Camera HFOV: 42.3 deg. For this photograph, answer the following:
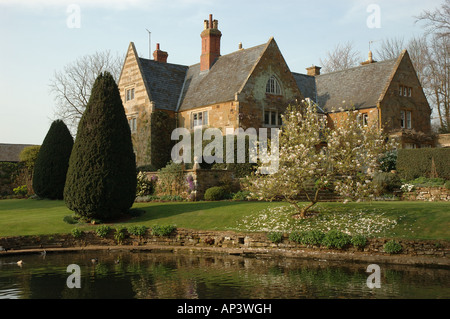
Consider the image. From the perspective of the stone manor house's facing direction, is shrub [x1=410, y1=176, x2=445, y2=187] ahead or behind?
ahead

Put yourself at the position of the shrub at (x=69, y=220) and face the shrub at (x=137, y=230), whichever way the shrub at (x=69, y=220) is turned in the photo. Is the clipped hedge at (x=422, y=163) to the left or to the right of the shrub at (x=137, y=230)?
left

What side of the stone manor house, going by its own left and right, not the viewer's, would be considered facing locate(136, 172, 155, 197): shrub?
right

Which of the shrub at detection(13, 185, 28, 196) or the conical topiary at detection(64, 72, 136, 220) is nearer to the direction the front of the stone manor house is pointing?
the conical topiary

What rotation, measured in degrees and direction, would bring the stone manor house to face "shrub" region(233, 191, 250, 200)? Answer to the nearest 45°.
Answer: approximately 45° to its right

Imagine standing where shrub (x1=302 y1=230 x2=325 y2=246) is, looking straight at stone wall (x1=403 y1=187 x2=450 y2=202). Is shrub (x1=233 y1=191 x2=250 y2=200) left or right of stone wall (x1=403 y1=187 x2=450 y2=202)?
left

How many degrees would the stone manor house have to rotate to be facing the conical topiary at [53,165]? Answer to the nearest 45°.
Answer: approximately 90° to its right

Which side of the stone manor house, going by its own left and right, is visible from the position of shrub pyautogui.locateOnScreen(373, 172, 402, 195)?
front

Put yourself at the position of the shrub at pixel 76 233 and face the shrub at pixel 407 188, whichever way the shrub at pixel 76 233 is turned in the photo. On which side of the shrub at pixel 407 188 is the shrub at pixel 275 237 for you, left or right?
right

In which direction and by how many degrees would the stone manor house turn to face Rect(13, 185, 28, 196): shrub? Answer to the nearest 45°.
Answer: approximately 135° to its right

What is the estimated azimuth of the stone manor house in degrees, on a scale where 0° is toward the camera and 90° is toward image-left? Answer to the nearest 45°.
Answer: approximately 315°

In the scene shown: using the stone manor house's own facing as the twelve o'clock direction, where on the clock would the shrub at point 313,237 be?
The shrub is roughly at 1 o'clock from the stone manor house.

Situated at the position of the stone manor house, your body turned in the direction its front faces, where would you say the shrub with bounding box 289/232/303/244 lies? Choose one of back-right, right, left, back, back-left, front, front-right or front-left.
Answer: front-right
